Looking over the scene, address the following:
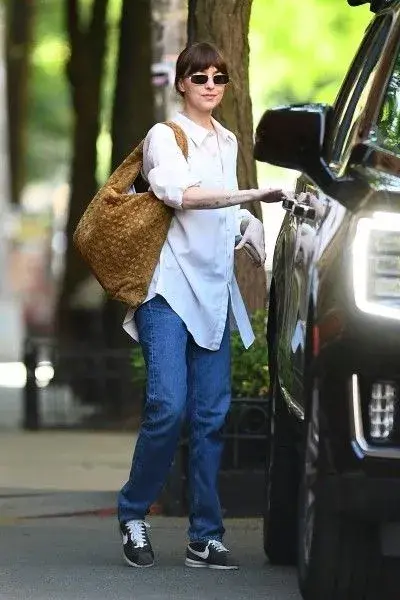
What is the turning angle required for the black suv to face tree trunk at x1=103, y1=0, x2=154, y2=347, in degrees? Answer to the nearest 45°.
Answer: approximately 180°

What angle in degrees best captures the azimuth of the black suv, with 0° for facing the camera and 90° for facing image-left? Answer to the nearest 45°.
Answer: approximately 0°

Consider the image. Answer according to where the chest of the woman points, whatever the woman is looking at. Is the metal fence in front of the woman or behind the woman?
behind

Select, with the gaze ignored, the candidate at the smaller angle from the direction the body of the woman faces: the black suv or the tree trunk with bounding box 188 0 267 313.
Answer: the black suv

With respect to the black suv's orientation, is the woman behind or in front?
behind

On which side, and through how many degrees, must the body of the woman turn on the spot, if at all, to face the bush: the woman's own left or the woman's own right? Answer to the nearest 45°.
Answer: approximately 135° to the woman's own left
